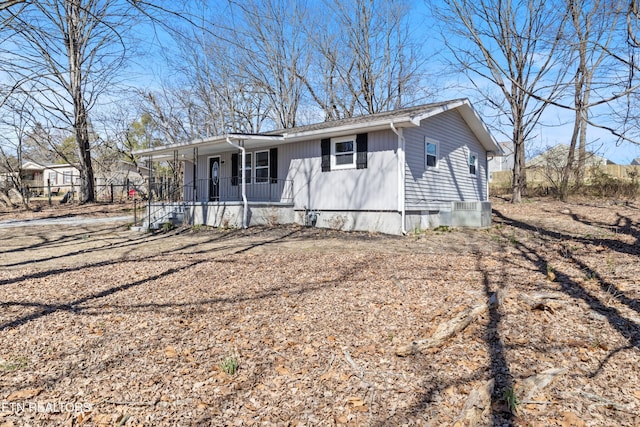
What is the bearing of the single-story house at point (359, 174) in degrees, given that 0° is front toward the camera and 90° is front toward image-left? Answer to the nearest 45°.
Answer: approximately 45°

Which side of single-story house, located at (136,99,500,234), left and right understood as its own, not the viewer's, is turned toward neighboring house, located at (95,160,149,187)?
right
